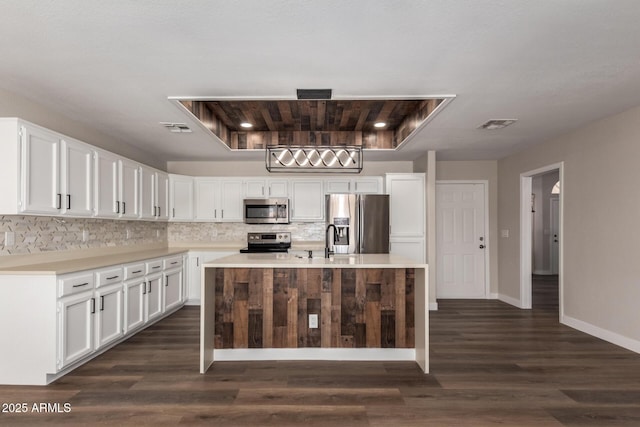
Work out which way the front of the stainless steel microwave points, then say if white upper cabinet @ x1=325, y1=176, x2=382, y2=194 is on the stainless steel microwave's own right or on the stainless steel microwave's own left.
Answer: on the stainless steel microwave's own left

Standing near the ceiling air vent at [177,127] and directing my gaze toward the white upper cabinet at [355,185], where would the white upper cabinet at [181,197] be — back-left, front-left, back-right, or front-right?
front-left

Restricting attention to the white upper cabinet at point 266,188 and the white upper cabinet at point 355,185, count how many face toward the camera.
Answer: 2

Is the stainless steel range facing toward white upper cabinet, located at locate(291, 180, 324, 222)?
no

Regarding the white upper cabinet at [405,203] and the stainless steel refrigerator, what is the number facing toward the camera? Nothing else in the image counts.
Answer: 2

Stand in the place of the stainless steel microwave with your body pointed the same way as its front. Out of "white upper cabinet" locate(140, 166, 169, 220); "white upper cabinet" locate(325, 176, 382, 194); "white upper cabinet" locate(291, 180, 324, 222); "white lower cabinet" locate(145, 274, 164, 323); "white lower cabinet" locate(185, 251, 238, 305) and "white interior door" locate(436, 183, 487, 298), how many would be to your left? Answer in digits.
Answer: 3

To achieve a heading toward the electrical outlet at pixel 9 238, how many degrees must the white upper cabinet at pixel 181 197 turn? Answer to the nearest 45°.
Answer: approximately 45° to its right

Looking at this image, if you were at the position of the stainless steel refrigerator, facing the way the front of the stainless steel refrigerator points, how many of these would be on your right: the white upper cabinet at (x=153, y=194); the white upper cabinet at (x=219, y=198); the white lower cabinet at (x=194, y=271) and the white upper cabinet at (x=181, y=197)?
4

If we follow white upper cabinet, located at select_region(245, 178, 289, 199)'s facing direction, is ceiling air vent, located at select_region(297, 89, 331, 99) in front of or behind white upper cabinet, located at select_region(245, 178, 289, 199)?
in front

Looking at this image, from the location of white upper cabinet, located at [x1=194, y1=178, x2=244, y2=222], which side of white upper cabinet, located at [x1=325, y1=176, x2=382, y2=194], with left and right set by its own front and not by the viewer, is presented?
right

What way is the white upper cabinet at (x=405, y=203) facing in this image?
toward the camera

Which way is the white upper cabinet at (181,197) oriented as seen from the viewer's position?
toward the camera

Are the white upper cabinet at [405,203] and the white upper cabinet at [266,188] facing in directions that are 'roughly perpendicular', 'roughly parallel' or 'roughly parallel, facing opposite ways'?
roughly parallel

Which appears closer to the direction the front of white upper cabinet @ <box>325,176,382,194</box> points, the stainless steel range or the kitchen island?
the kitchen island

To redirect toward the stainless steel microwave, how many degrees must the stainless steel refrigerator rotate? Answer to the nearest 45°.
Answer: approximately 90° to its right

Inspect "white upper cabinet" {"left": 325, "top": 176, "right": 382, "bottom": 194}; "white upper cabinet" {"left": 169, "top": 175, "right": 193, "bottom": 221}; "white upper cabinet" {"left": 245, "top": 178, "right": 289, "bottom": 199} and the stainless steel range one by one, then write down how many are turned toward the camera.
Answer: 4

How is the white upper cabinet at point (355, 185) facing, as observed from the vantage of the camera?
facing the viewer

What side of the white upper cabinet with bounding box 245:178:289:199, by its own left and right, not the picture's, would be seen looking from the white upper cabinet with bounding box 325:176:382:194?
left
